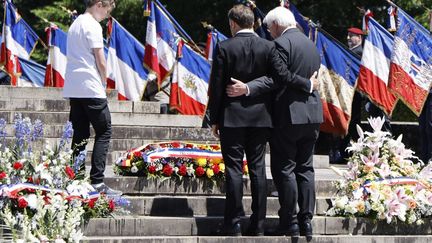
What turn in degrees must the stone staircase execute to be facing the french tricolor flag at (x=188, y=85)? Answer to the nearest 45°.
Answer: approximately 180°

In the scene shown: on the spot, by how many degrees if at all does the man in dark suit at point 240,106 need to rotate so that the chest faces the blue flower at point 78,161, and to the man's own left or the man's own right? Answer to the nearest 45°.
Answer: approximately 90° to the man's own left

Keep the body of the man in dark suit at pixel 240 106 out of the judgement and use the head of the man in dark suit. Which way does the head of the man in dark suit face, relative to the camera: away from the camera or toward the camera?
away from the camera

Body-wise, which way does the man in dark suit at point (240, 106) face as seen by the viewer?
away from the camera

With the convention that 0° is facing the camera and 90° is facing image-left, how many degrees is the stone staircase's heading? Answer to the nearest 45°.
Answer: approximately 0°
